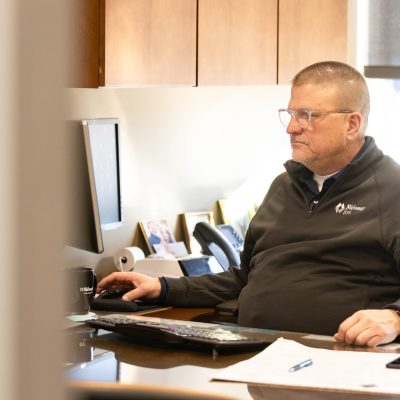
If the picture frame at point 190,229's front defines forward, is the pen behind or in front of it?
in front

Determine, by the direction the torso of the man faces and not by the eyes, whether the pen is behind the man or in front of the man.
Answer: in front

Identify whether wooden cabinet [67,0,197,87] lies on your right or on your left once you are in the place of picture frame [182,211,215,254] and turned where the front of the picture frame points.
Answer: on your right

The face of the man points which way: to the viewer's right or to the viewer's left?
to the viewer's left

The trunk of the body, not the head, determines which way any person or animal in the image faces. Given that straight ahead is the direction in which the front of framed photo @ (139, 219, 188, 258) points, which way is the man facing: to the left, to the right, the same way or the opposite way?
to the right

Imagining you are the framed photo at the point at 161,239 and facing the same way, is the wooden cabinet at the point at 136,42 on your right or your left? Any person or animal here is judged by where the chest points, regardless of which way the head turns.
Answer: on your right

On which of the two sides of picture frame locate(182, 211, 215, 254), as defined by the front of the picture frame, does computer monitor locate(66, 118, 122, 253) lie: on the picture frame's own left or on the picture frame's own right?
on the picture frame's own right

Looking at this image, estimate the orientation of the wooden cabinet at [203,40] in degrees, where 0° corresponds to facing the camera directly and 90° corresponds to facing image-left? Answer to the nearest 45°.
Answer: approximately 0°
